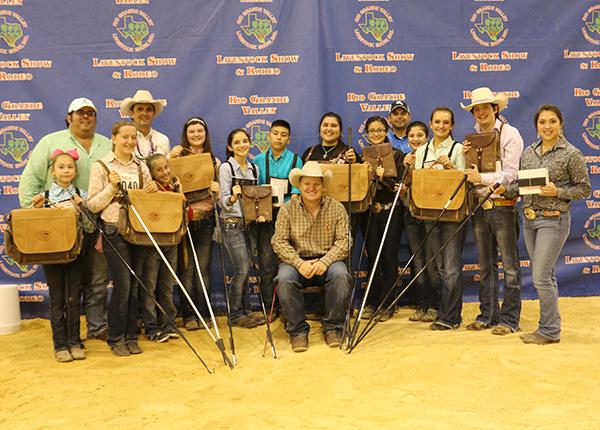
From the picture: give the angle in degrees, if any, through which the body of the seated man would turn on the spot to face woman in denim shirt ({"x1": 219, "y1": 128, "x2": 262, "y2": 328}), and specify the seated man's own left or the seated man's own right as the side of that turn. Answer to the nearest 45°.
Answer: approximately 135° to the seated man's own right

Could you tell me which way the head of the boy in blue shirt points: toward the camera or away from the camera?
toward the camera

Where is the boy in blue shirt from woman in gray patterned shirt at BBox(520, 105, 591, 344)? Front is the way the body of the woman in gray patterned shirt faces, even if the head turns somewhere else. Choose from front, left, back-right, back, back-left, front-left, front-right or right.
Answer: front-right

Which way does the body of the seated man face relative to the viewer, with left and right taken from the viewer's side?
facing the viewer

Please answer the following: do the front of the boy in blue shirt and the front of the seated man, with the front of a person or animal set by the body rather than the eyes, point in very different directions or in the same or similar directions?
same or similar directions

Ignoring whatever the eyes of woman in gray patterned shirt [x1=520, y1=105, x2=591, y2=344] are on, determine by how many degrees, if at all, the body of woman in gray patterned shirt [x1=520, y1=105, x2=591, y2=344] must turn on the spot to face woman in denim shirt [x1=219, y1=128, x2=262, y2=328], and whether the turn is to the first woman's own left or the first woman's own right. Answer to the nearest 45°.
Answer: approximately 45° to the first woman's own right

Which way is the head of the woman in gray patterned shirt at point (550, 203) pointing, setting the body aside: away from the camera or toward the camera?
toward the camera

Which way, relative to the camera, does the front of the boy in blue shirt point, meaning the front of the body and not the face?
toward the camera

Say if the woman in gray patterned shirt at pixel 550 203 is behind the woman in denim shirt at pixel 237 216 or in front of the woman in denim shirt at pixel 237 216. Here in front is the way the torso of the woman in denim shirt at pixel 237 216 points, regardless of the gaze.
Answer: in front

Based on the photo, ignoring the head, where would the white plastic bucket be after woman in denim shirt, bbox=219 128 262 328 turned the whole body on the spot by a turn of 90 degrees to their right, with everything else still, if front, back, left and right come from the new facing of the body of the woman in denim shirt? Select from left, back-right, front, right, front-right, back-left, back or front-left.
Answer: front-right

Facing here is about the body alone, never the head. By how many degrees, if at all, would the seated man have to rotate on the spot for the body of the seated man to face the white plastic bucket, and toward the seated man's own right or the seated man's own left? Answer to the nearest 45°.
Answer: approximately 90° to the seated man's own right

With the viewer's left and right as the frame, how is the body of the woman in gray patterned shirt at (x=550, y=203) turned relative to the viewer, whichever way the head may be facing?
facing the viewer and to the left of the viewer

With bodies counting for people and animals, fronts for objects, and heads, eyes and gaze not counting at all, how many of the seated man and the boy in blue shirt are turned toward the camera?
2
